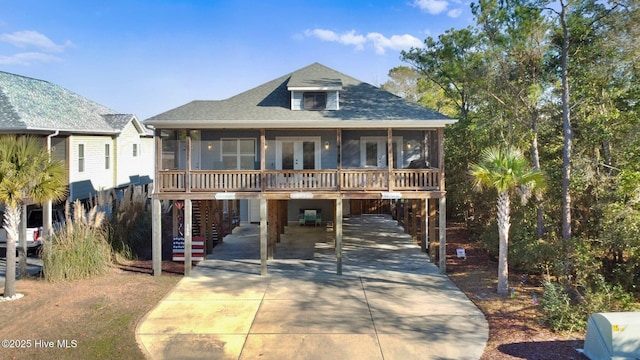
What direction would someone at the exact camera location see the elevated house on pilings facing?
facing the viewer

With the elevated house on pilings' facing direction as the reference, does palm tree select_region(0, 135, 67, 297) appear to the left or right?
on its right

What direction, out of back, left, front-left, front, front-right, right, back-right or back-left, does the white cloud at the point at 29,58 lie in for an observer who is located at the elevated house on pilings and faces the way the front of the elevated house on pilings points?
back-right

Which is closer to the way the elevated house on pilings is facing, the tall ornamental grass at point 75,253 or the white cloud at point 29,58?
the tall ornamental grass

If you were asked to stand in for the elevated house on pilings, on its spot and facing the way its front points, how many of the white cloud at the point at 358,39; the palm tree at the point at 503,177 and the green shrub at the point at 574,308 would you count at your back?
1

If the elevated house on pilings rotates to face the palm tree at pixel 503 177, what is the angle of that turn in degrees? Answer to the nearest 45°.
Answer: approximately 45° to its left

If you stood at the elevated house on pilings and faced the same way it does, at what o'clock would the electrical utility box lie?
The electrical utility box is roughly at 11 o'clock from the elevated house on pilings.

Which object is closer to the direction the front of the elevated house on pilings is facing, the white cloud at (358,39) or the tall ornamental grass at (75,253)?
the tall ornamental grass

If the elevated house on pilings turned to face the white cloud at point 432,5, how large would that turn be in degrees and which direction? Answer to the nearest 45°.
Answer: approximately 135° to its left

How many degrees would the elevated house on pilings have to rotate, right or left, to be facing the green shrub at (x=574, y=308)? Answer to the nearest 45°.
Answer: approximately 45° to its left

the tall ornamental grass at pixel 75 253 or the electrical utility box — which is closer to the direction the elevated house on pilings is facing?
the electrical utility box

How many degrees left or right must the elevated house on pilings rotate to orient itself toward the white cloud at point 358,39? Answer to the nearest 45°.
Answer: approximately 180°

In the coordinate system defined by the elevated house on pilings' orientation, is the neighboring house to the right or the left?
on its right
